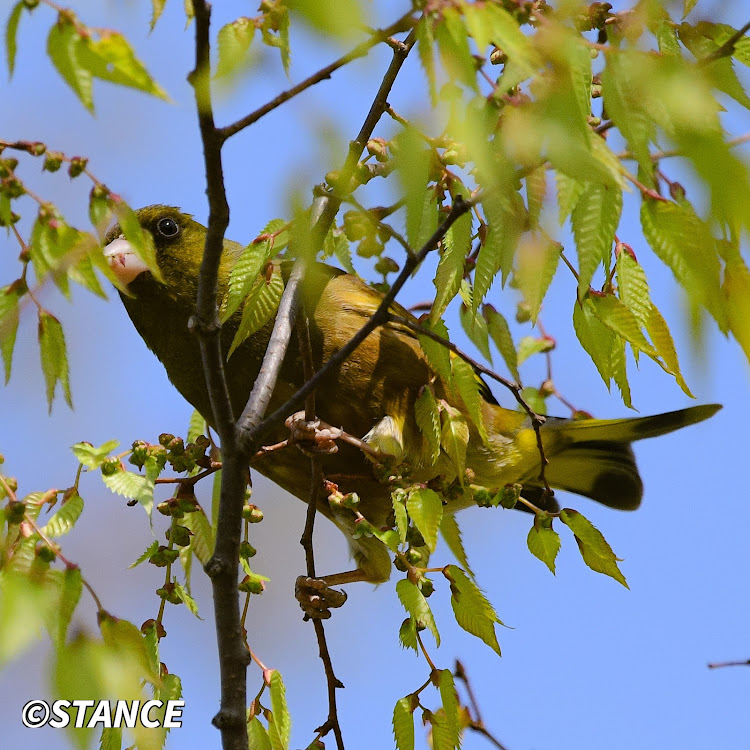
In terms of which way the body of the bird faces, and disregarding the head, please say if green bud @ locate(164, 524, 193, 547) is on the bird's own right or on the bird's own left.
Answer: on the bird's own left

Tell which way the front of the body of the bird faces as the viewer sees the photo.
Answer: to the viewer's left
